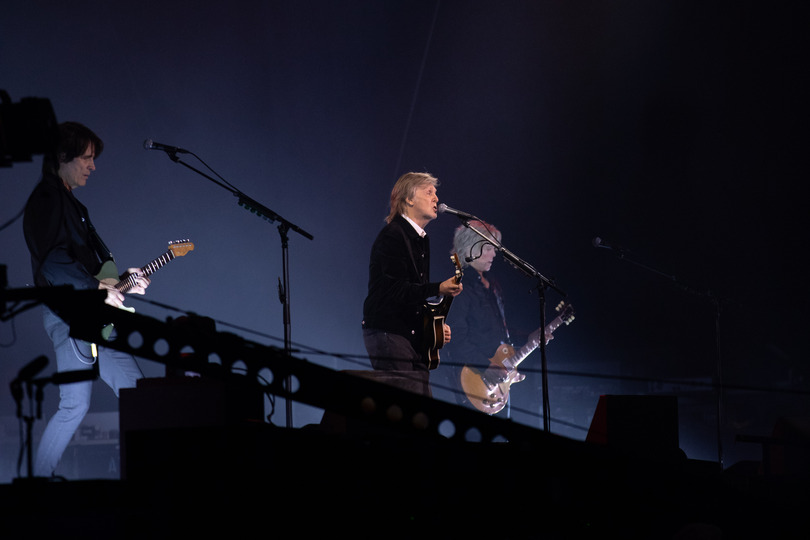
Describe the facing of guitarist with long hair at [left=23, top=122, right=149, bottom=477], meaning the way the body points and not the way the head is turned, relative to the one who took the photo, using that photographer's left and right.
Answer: facing to the right of the viewer

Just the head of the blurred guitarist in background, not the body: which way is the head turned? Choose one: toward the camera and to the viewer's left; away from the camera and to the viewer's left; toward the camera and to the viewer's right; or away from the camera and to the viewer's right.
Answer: toward the camera and to the viewer's right

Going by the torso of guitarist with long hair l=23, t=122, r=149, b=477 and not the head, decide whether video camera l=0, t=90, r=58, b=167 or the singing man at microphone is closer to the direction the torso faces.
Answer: the singing man at microphone

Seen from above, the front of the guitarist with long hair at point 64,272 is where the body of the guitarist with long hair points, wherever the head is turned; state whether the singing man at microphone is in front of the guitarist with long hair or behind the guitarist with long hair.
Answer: in front

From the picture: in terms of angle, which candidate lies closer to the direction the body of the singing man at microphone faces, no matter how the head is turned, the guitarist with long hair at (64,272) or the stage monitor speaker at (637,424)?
the stage monitor speaker

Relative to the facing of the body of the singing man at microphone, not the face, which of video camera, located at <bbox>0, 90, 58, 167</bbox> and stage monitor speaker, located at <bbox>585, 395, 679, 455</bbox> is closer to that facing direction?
the stage monitor speaker

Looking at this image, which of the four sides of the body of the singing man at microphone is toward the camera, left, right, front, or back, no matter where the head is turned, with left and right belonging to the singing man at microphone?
right

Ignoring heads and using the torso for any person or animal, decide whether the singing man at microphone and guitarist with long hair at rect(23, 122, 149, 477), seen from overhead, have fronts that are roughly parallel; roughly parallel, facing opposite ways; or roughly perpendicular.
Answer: roughly parallel

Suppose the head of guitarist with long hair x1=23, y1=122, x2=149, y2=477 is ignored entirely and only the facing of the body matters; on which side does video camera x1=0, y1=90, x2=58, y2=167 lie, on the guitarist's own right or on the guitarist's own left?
on the guitarist's own right

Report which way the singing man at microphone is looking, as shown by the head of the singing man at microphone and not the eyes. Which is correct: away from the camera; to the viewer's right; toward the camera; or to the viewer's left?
to the viewer's right

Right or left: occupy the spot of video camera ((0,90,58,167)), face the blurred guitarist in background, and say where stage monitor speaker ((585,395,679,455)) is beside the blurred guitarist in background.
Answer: right
